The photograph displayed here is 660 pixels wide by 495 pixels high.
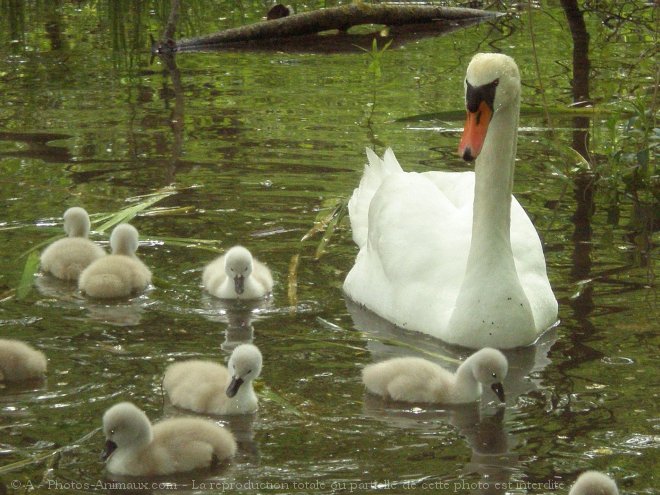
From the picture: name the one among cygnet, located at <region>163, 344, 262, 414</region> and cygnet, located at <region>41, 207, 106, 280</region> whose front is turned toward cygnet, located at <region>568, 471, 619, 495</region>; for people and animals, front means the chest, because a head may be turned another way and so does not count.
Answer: cygnet, located at <region>163, 344, 262, 414</region>

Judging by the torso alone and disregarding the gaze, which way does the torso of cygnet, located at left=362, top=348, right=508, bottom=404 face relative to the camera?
to the viewer's right

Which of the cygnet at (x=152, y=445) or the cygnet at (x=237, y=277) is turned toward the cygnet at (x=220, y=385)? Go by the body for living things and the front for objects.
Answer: the cygnet at (x=237, y=277)

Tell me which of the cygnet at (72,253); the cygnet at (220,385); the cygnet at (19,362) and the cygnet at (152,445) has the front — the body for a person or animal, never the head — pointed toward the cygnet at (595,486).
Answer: the cygnet at (220,385)

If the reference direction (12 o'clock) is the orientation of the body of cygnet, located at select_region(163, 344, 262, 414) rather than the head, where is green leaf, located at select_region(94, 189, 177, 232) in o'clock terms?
The green leaf is roughly at 7 o'clock from the cygnet.

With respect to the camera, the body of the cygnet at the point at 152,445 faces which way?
to the viewer's left

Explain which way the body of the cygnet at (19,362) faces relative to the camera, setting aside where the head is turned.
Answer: to the viewer's left

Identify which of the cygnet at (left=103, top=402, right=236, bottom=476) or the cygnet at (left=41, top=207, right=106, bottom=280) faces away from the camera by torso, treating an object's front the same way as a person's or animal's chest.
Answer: the cygnet at (left=41, top=207, right=106, bottom=280)

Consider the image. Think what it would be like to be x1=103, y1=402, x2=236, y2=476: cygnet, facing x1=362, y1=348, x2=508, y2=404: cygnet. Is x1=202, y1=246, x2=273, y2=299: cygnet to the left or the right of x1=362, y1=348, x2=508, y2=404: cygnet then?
left

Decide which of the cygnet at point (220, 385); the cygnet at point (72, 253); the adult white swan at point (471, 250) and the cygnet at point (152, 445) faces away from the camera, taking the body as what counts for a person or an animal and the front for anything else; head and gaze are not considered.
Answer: the cygnet at point (72, 253)

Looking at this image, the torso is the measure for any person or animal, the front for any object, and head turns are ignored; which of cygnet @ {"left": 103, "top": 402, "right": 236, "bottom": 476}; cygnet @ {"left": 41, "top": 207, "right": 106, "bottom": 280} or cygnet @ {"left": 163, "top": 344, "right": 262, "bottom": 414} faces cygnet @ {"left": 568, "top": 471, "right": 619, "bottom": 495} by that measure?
cygnet @ {"left": 163, "top": 344, "right": 262, "bottom": 414}

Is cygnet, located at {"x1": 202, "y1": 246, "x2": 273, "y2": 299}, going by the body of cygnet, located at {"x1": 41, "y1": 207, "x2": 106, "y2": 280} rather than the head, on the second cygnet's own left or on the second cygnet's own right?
on the second cygnet's own right

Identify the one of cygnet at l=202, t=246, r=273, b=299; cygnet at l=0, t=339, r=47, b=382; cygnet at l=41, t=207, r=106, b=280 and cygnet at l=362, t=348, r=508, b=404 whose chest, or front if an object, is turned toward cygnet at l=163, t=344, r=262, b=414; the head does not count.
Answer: cygnet at l=202, t=246, r=273, b=299
